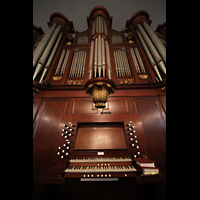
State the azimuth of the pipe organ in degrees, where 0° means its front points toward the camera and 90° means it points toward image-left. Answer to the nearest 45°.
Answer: approximately 0°
